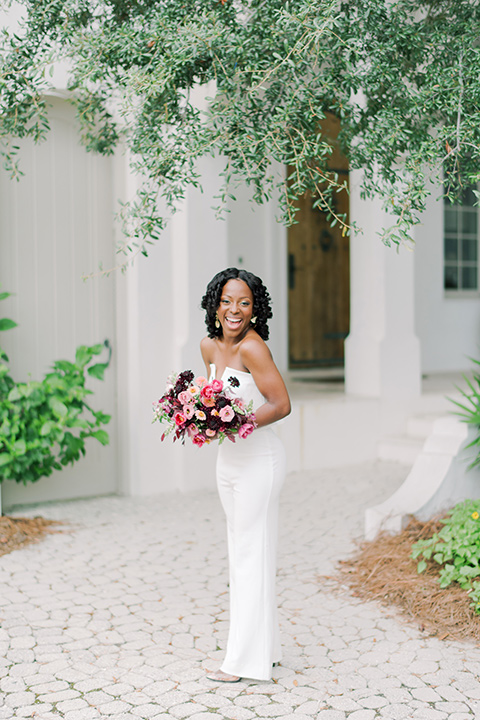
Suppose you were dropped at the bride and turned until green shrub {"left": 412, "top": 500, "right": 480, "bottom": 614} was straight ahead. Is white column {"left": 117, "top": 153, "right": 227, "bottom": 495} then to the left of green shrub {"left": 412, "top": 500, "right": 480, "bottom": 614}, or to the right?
left

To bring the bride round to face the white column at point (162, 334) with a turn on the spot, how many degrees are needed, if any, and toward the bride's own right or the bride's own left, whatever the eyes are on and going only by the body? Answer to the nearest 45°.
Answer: approximately 135° to the bride's own right

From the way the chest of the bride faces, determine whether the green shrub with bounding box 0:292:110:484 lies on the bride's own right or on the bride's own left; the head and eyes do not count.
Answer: on the bride's own right

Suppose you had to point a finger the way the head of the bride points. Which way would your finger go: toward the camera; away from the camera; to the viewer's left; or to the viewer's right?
toward the camera

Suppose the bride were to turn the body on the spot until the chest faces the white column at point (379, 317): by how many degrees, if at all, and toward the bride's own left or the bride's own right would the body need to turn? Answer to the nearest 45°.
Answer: approximately 135° to the bride's own right

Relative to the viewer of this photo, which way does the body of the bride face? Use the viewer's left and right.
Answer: facing the viewer and to the left of the viewer

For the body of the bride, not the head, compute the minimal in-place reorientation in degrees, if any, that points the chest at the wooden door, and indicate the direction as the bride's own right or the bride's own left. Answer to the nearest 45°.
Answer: approximately 135° to the bride's own right
